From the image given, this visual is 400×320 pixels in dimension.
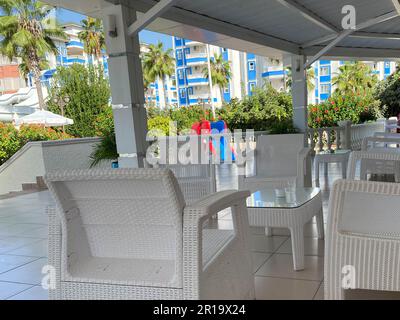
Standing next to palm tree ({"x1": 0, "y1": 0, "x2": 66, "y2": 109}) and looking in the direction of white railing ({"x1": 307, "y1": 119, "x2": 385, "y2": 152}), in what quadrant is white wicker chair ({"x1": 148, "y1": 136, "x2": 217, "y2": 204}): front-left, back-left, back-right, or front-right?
front-right

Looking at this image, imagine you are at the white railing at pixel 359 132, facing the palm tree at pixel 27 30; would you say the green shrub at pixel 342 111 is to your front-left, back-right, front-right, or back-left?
front-right

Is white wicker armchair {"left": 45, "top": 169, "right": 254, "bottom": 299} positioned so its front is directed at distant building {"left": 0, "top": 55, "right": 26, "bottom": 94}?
no
